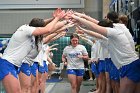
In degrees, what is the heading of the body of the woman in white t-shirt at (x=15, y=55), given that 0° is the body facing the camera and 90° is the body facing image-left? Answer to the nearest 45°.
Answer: approximately 270°

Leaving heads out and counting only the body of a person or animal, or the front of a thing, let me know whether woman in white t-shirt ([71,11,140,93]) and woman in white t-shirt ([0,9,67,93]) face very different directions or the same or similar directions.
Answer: very different directions

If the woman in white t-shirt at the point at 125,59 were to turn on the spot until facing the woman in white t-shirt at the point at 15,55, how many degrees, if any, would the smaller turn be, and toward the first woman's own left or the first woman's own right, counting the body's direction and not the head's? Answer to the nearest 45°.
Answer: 0° — they already face them

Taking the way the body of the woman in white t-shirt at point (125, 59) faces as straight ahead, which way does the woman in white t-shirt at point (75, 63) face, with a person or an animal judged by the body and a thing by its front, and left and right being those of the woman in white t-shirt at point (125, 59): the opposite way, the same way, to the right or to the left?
to the left

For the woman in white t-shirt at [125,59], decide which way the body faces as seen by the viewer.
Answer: to the viewer's left

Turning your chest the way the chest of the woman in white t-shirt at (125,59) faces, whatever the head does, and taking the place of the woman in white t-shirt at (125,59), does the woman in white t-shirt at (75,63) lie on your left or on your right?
on your right

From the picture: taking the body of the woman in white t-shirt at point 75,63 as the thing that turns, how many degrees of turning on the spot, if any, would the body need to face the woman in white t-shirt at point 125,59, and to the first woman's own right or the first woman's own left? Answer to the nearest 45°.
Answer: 0° — they already face them

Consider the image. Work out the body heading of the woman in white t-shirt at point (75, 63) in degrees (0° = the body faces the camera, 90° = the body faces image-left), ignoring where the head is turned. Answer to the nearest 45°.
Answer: approximately 0°
